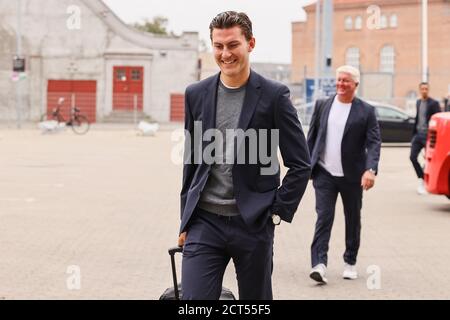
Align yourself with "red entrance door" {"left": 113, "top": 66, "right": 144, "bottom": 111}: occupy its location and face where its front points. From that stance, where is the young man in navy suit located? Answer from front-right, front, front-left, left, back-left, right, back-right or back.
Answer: front

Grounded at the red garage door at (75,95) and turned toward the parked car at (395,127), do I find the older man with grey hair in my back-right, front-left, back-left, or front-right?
front-right

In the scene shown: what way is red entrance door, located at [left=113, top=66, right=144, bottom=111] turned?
toward the camera

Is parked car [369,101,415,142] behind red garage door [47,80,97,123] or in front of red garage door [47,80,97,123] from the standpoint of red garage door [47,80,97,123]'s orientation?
in front

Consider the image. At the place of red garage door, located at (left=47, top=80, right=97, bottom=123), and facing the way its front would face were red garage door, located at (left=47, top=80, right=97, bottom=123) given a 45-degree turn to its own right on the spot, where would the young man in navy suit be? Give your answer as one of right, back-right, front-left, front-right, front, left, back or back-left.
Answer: front-left

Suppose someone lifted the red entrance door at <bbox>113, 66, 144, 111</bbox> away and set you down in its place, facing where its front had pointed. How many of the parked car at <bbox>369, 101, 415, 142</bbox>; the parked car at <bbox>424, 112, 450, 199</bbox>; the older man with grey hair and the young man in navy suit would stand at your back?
0

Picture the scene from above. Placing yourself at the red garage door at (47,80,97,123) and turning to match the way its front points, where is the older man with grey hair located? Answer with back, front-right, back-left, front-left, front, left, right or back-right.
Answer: front

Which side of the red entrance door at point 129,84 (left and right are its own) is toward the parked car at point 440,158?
front

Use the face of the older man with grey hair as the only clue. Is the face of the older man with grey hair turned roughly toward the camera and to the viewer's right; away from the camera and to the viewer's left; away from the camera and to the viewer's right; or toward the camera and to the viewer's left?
toward the camera and to the viewer's left

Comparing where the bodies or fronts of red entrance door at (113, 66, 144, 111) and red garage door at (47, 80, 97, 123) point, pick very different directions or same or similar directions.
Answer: same or similar directions

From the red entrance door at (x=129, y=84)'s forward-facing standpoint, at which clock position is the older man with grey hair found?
The older man with grey hair is roughly at 12 o'clock from the red entrance door.

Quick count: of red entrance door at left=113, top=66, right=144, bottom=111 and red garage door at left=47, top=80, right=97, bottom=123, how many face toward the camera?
2

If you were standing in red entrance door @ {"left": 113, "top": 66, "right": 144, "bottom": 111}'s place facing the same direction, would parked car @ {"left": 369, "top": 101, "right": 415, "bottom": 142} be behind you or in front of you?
in front

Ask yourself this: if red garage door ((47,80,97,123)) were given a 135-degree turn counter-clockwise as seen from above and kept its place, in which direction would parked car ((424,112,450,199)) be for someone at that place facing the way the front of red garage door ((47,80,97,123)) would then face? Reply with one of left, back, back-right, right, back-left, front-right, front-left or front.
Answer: back-right
